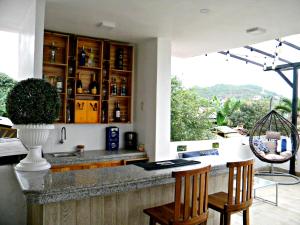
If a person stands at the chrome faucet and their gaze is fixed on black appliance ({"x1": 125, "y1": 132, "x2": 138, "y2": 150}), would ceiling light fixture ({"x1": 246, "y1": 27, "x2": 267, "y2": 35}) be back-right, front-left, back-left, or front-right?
front-right

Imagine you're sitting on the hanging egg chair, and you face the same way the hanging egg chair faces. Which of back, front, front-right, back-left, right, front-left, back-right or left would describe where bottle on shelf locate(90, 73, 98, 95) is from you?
front-right

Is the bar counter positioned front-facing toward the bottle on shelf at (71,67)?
no

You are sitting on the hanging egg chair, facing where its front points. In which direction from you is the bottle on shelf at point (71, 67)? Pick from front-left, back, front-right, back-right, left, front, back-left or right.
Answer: front-right

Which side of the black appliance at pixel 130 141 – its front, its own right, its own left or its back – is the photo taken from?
front

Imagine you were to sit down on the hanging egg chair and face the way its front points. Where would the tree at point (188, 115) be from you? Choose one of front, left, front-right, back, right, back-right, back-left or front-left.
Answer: right

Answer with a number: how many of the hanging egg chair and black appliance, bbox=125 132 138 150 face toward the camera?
2

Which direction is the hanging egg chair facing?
toward the camera

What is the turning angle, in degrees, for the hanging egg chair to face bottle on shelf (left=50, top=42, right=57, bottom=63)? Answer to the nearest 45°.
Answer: approximately 45° to its right

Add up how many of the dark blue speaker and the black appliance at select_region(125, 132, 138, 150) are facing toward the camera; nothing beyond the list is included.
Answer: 2

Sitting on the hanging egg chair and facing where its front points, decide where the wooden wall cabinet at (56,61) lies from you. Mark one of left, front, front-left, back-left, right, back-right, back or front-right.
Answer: front-right

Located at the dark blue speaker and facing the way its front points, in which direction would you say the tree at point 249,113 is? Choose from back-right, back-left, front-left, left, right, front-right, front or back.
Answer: back-left

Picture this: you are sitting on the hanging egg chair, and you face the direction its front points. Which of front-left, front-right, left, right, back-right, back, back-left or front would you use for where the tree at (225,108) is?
back-right

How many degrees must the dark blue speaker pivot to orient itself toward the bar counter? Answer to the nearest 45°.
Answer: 0° — it already faces it

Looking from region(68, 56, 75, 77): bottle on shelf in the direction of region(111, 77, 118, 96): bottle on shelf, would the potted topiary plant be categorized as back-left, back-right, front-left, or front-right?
back-right

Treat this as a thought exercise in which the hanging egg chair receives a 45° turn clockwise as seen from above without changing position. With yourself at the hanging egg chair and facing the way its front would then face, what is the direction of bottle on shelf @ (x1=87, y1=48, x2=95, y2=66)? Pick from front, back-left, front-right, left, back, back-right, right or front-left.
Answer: front

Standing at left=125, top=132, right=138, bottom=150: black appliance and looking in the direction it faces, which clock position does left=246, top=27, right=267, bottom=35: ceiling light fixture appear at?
The ceiling light fixture is roughly at 10 o'clock from the black appliance.
